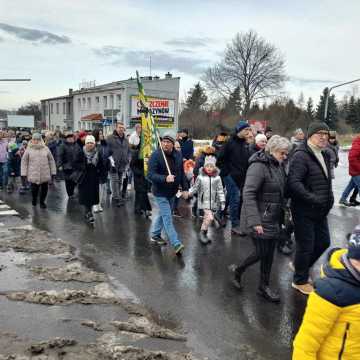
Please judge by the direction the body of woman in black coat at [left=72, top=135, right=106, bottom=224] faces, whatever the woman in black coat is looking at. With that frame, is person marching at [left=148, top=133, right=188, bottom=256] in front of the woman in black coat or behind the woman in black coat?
in front

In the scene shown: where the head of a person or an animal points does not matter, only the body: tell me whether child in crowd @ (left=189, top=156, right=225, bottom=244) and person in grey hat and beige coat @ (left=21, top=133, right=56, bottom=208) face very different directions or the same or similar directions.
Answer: same or similar directions

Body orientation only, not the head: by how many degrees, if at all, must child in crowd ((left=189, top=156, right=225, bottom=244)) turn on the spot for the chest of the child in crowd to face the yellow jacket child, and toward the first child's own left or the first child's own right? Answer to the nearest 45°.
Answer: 0° — they already face them

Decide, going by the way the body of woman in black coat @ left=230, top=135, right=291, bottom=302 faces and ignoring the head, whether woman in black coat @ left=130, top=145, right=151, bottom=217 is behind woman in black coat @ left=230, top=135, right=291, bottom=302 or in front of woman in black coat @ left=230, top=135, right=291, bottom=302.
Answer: behind

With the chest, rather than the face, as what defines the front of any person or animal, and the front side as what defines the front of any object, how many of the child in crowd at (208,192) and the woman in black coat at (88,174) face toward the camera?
2

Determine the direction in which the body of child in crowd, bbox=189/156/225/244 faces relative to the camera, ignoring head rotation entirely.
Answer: toward the camera

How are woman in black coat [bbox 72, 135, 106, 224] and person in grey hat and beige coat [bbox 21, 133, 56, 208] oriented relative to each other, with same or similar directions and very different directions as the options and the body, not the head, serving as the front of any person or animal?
same or similar directions

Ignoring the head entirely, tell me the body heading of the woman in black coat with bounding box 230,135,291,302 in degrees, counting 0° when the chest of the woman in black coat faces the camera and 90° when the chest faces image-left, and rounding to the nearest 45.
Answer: approximately 315°

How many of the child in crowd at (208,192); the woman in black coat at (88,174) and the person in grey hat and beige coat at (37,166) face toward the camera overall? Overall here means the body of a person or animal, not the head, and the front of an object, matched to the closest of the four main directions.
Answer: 3

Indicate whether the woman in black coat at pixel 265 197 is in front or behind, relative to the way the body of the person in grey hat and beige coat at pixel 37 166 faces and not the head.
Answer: in front

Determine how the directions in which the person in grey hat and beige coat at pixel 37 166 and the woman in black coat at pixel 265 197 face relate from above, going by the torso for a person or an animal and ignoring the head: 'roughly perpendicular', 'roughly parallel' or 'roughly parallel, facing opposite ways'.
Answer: roughly parallel

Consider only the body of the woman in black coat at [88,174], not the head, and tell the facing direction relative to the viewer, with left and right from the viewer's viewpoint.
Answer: facing the viewer

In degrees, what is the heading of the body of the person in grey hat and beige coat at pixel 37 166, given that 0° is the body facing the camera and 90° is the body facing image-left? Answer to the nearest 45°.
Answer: approximately 0°
